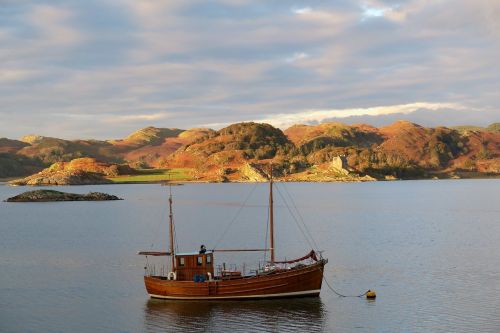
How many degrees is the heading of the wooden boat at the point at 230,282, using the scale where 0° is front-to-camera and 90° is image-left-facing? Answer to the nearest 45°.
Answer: approximately 270°

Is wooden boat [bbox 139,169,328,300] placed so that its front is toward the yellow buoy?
yes
